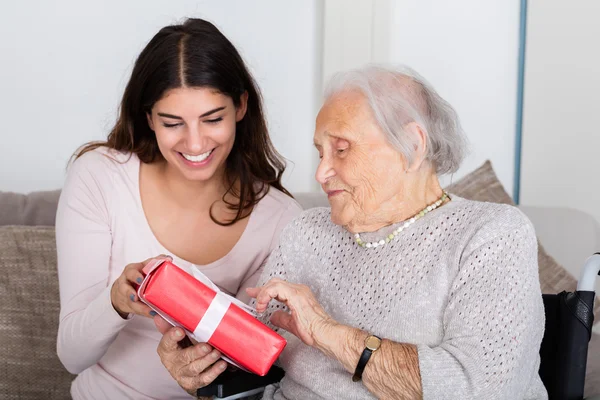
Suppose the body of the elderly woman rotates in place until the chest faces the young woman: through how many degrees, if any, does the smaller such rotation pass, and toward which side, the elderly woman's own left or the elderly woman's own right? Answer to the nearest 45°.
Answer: approximately 90° to the elderly woman's own right

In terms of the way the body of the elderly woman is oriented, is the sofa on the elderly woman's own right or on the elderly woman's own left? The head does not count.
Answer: on the elderly woman's own right

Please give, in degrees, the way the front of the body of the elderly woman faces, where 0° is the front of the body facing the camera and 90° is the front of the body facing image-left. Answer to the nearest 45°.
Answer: approximately 45°

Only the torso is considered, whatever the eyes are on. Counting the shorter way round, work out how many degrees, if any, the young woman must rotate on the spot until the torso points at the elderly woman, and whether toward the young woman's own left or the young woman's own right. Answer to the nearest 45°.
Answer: approximately 45° to the young woman's own left

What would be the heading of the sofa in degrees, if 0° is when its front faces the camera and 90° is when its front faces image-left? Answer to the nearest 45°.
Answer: approximately 0°
